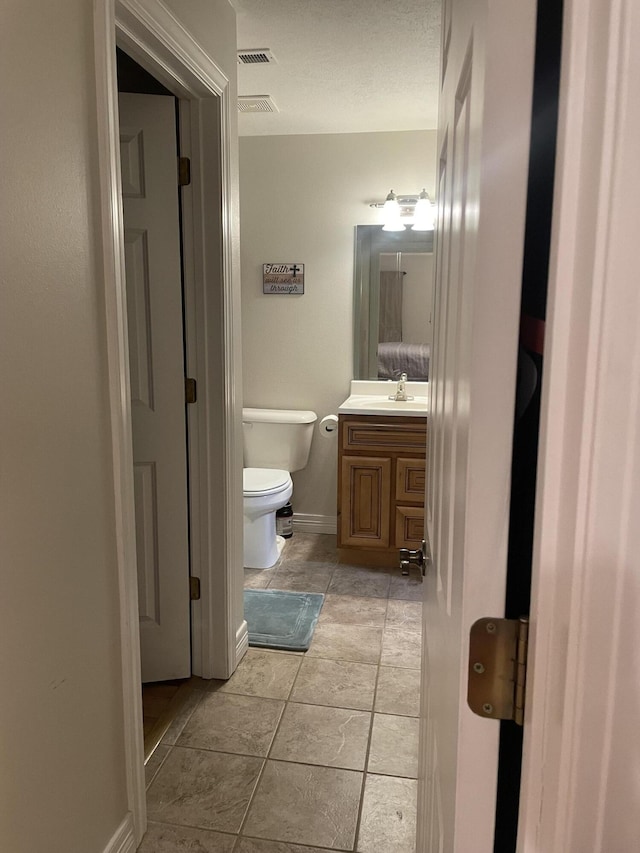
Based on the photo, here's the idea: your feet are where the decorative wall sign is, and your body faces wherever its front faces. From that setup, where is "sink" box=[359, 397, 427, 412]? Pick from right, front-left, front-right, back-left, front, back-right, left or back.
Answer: front-left

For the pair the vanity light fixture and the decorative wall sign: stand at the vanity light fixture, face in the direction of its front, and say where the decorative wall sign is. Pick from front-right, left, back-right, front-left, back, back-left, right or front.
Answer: right

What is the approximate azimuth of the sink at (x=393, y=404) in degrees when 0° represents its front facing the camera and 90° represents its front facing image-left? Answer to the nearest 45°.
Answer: approximately 0°

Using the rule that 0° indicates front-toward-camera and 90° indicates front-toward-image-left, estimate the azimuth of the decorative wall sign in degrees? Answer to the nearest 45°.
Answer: approximately 0°
